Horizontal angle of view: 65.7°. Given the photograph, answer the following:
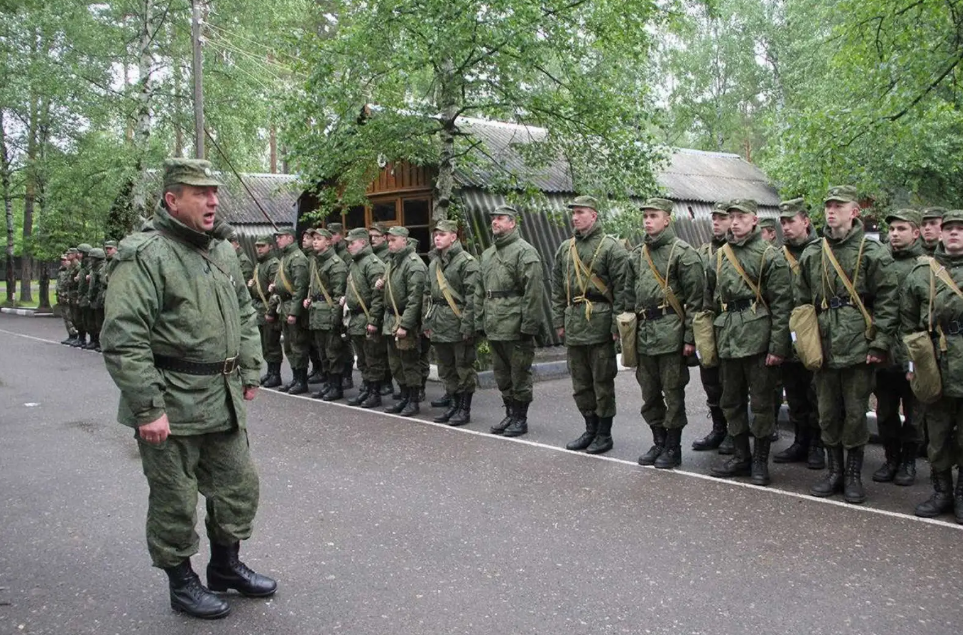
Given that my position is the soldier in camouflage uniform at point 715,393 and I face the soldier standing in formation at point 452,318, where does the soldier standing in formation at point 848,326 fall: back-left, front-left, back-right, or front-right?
back-left

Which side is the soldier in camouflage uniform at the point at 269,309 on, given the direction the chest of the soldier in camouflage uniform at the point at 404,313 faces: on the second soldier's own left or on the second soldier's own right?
on the second soldier's own right

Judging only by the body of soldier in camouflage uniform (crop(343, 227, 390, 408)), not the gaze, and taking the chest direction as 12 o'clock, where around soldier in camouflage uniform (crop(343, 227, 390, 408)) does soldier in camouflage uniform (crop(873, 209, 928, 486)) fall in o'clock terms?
soldier in camouflage uniform (crop(873, 209, 928, 486)) is roughly at 9 o'clock from soldier in camouflage uniform (crop(343, 227, 390, 408)).

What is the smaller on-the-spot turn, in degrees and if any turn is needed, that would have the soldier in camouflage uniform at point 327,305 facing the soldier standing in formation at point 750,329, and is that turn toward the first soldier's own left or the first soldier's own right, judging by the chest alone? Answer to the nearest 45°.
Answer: approximately 90° to the first soldier's own left

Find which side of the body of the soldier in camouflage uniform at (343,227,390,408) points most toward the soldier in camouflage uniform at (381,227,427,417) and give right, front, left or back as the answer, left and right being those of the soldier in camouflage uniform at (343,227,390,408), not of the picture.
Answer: left

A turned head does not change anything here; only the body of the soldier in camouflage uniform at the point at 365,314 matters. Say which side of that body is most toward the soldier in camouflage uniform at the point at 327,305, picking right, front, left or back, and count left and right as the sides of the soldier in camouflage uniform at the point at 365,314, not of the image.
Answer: right

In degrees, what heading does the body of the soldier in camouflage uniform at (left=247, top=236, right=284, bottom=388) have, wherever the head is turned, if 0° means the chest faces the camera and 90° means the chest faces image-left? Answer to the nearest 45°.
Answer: approximately 45°
